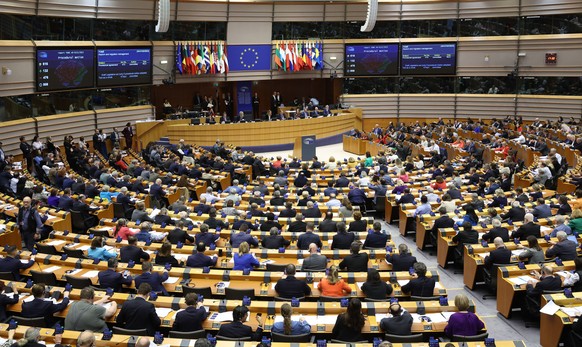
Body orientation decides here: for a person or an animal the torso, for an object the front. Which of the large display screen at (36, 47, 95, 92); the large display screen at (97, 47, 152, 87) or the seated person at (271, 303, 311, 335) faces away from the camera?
the seated person

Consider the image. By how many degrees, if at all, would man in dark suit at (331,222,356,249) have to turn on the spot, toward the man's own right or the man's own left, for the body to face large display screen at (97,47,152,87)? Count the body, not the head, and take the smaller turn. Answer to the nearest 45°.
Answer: approximately 45° to the man's own left

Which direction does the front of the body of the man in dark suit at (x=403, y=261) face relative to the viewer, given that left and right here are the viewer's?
facing away from the viewer

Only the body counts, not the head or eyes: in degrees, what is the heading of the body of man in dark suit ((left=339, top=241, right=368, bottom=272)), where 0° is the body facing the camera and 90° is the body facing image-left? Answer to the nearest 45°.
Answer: approximately 180°

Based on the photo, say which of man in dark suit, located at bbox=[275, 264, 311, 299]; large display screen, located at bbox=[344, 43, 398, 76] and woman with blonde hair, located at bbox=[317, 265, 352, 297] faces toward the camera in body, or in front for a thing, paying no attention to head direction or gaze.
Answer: the large display screen

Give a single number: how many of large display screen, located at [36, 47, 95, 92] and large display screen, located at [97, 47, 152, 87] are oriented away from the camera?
0

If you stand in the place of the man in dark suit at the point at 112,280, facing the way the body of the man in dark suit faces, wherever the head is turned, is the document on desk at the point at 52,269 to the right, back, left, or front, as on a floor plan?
left

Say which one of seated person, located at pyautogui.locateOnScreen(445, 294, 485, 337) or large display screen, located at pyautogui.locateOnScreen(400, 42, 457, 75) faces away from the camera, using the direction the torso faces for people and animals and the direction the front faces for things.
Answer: the seated person

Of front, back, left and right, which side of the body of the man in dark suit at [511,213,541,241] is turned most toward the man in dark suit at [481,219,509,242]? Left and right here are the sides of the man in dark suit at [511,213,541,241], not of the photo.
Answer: left

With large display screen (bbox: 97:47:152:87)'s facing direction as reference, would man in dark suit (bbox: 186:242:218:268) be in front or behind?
in front

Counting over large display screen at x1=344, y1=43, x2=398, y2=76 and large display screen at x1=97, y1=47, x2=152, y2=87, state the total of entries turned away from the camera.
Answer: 0

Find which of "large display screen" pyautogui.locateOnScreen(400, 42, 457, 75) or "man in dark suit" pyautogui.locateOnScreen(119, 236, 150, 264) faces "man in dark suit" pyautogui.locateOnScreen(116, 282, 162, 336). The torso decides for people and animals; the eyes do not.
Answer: the large display screen

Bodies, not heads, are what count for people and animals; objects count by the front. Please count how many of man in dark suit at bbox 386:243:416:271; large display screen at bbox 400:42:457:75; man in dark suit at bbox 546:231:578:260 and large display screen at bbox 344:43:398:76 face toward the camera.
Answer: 2

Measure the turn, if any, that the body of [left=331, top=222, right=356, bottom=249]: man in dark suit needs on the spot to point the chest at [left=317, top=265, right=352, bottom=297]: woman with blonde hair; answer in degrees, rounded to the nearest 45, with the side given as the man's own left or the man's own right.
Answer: approximately 180°

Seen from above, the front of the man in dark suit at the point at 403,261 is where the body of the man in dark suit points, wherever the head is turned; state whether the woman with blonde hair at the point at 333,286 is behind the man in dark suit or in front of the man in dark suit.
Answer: behind

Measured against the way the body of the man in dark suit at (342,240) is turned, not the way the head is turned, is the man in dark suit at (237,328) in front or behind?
behind

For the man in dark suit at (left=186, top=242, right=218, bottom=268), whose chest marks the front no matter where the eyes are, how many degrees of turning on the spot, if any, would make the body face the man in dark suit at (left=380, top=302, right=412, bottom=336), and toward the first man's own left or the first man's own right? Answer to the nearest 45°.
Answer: approximately 135° to the first man's own right

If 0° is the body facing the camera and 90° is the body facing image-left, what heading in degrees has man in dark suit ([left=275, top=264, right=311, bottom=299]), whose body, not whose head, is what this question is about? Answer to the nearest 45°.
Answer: approximately 180°
